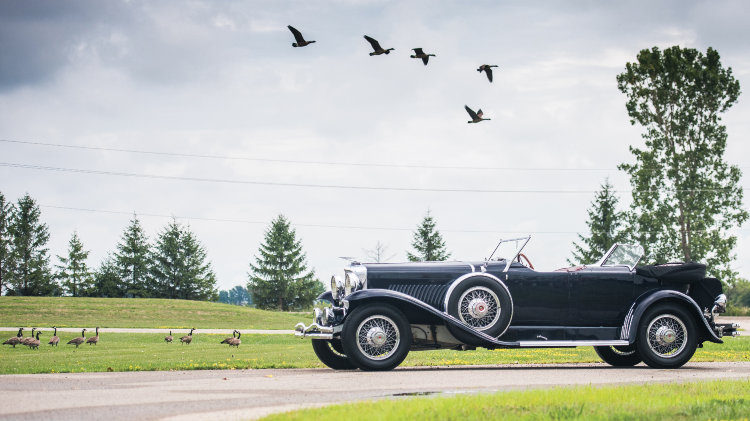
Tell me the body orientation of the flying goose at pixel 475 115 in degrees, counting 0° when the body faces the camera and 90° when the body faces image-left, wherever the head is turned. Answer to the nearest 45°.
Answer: approximately 270°

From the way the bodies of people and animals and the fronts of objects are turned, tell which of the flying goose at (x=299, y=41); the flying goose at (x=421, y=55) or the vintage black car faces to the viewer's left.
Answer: the vintage black car

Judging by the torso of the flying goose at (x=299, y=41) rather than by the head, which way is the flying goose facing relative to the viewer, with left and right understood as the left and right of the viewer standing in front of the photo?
facing to the right of the viewer

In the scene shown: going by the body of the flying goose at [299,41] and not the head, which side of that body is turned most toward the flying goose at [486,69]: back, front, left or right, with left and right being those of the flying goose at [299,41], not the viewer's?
front

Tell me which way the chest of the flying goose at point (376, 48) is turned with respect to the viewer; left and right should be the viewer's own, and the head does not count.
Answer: facing to the right of the viewer

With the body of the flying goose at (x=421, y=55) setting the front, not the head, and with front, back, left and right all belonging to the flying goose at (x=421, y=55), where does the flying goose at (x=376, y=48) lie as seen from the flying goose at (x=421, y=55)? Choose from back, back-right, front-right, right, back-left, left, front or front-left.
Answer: back-right

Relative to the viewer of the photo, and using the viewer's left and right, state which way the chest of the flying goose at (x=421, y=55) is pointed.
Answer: facing to the right of the viewer

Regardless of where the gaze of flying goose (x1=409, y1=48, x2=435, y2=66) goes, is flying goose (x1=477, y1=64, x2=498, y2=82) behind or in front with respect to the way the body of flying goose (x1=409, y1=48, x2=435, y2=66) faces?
in front

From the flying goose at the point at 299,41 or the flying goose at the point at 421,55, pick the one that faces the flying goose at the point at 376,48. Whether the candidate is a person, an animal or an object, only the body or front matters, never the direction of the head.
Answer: the flying goose at the point at 299,41

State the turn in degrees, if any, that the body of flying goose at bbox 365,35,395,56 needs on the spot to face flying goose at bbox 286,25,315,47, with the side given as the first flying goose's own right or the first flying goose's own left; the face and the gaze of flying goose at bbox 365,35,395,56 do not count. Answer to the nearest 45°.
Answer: approximately 180°

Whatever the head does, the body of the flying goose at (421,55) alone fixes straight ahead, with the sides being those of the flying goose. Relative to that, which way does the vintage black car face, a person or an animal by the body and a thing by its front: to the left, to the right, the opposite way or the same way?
the opposite way

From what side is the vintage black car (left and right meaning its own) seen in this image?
left
